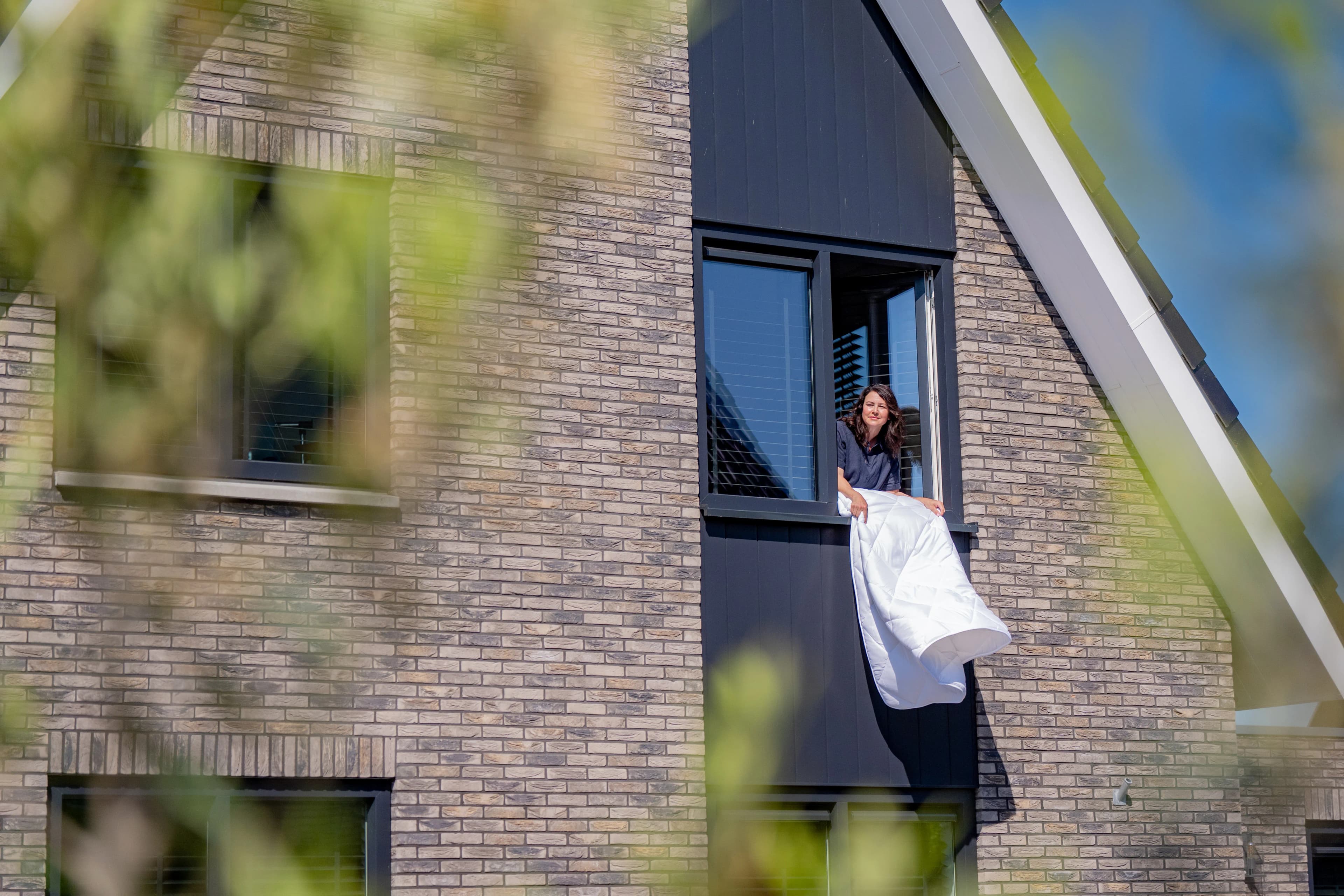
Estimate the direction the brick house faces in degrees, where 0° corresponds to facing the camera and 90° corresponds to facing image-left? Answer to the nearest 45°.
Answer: approximately 0°
